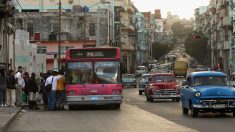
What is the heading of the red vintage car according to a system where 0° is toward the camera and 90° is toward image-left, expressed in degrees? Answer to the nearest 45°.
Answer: approximately 0°

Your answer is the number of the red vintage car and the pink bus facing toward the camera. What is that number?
2

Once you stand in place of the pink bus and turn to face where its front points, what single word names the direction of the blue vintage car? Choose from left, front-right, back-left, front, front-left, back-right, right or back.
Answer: front-left

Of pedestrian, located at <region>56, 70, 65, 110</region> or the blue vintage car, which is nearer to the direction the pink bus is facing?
the blue vintage car

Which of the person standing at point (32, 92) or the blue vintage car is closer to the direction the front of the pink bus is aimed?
the blue vintage car

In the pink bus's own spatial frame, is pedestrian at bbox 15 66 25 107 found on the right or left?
on its right

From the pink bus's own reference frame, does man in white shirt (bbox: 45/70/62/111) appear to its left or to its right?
on its right

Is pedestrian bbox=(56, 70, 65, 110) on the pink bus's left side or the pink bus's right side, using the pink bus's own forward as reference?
on its right

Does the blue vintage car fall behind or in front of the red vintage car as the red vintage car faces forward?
in front

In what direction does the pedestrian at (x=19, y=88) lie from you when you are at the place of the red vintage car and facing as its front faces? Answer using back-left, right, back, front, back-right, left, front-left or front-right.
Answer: front-right
